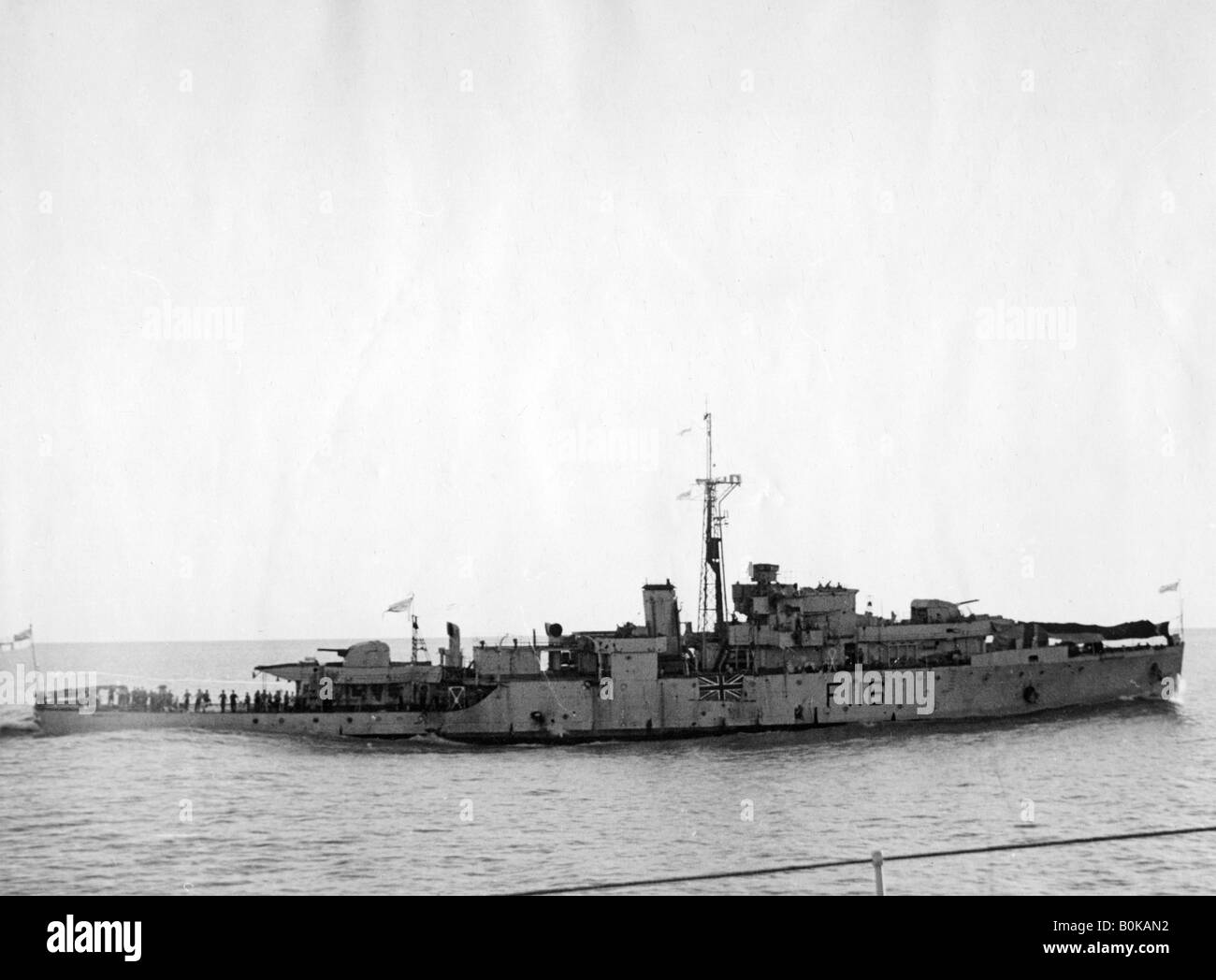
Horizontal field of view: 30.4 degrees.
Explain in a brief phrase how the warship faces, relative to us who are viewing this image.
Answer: facing to the right of the viewer
